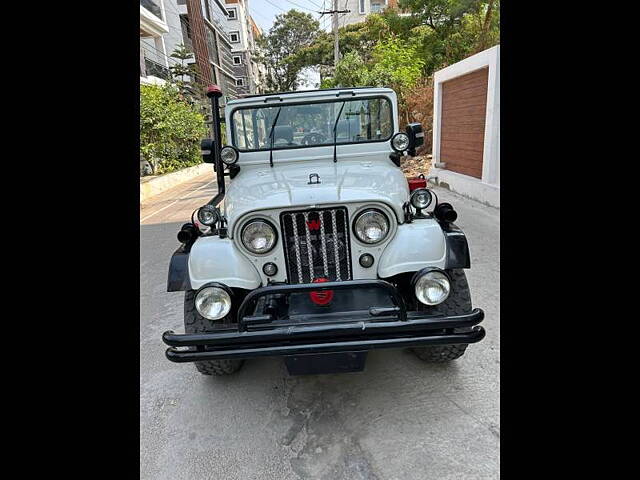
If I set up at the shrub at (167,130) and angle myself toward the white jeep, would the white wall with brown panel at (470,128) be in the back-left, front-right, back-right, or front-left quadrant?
front-left

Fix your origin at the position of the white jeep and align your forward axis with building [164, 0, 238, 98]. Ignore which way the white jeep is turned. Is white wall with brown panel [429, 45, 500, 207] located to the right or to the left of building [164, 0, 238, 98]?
right

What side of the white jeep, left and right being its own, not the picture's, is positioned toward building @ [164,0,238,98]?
back

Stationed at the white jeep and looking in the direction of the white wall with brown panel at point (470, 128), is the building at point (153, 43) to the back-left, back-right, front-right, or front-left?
front-left

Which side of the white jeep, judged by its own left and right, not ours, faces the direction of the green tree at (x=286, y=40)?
back

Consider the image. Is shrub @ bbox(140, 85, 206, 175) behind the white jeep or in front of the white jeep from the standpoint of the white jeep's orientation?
behind

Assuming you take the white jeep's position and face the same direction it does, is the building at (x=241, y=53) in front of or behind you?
behind

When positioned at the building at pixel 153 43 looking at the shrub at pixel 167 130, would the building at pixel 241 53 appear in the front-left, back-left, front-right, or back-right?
back-left

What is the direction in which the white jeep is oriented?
toward the camera
